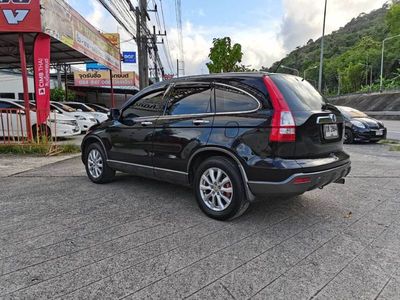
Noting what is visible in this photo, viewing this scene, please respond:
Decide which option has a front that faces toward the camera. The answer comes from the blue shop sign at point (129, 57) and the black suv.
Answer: the blue shop sign

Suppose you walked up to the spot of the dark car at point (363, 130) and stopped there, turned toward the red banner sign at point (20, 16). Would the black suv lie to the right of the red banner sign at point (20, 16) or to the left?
left

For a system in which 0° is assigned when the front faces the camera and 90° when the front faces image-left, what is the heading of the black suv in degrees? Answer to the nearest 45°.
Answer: approximately 135°

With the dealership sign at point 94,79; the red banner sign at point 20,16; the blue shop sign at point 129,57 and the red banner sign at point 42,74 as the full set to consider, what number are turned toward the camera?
4

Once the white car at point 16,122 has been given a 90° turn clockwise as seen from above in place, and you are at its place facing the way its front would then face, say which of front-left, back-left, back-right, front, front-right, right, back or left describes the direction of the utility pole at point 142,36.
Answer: back

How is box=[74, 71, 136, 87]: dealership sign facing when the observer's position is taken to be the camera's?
facing the viewer

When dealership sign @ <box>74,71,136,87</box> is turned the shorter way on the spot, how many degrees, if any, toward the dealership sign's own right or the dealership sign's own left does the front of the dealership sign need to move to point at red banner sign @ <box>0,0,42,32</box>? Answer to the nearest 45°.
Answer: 0° — it already faces it

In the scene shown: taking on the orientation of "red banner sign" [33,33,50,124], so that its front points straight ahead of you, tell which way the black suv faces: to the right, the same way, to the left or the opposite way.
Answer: the opposite way

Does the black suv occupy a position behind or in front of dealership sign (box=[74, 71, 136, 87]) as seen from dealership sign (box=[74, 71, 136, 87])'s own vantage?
in front

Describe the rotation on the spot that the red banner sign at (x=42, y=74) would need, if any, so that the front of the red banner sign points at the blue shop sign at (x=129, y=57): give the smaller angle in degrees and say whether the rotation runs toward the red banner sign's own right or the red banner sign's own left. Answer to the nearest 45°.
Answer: approximately 180°

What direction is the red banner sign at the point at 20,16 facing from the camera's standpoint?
toward the camera

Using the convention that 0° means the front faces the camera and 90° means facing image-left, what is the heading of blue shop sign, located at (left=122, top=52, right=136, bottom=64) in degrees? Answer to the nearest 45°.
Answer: approximately 0°

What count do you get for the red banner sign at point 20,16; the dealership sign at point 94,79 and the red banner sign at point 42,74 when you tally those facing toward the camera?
3

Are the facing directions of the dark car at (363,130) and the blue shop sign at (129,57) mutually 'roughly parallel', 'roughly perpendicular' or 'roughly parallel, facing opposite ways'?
roughly parallel

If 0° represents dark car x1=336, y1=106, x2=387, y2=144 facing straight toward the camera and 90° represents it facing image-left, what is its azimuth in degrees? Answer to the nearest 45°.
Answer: approximately 315°

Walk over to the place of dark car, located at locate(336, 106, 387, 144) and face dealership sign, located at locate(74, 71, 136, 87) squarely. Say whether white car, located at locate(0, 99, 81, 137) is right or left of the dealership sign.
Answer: left
